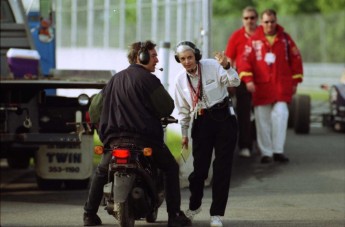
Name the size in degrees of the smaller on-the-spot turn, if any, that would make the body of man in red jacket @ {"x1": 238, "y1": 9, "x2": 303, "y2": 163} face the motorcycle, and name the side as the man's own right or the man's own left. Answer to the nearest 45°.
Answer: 0° — they already face it

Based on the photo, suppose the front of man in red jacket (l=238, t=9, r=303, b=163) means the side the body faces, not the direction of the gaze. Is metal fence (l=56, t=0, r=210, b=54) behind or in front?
behind

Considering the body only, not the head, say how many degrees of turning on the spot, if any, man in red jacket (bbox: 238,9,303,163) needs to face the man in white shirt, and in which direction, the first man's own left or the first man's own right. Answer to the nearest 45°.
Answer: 0° — they already face them

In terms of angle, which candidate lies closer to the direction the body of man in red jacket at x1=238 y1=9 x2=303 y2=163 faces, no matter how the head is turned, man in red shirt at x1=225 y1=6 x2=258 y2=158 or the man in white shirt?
the man in white shirt

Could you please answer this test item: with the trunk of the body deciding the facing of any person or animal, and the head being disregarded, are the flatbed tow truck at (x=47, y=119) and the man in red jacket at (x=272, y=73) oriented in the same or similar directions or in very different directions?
very different directions

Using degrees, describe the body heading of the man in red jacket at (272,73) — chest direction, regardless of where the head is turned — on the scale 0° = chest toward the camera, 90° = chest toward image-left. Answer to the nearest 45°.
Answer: approximately 0°
